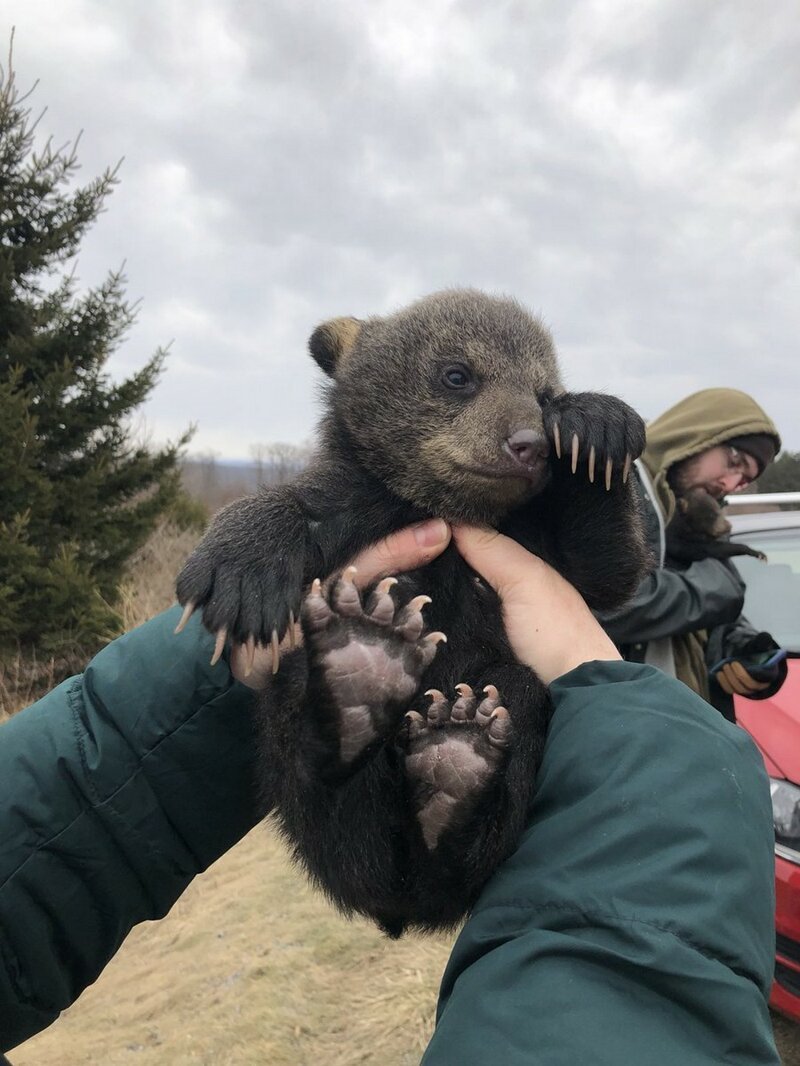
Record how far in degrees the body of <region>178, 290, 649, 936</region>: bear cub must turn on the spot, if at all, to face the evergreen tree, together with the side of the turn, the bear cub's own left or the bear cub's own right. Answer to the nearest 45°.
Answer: approximately 135° to the bear cub's own right

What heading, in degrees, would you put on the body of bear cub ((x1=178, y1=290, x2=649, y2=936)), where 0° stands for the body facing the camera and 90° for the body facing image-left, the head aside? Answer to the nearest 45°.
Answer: approximately 0°

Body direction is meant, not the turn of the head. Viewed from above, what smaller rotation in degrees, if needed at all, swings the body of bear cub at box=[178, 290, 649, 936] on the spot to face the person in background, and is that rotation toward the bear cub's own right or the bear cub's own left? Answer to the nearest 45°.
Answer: approximately 135° to the bear cub's own left
